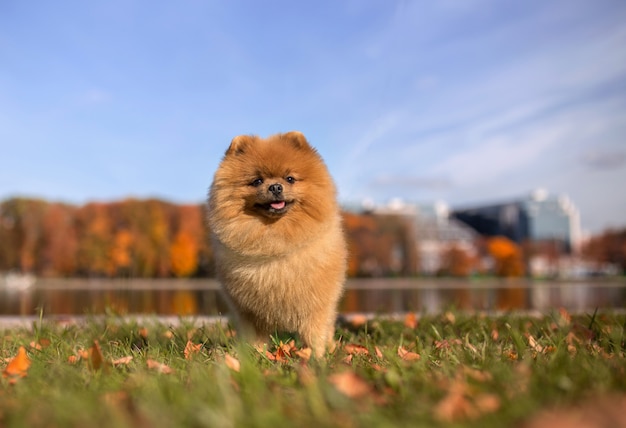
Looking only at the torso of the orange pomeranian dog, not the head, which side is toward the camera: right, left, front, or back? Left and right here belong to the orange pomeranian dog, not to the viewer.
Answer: front

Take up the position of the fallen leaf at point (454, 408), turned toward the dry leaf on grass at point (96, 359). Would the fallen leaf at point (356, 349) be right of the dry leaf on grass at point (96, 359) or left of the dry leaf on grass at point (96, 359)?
right

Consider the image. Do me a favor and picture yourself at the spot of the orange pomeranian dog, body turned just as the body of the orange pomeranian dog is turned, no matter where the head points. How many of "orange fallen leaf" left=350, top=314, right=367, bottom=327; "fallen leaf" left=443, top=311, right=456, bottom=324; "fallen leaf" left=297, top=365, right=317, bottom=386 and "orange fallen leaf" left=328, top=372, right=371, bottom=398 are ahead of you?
2

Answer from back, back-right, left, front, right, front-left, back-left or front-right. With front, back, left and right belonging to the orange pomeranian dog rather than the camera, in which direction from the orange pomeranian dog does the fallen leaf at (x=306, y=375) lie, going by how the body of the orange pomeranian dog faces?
front

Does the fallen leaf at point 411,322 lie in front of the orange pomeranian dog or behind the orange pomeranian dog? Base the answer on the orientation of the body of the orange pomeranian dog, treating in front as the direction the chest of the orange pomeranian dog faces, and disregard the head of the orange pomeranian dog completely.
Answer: behind

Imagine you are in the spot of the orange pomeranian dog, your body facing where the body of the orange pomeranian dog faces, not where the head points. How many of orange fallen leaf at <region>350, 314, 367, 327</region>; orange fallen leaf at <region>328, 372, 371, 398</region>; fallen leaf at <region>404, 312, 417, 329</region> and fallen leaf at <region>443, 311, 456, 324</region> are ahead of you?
1

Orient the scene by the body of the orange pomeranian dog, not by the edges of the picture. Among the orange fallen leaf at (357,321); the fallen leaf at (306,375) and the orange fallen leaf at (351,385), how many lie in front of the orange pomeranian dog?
2

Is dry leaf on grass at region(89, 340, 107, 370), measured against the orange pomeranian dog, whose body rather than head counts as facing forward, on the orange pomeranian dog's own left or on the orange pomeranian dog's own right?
on the orange pomeranian dog's own right

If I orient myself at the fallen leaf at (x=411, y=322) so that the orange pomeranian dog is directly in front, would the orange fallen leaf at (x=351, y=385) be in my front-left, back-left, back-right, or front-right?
front-left

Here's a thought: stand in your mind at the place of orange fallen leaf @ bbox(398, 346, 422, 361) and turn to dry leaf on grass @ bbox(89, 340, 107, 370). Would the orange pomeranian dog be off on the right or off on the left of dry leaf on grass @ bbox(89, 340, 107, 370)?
right

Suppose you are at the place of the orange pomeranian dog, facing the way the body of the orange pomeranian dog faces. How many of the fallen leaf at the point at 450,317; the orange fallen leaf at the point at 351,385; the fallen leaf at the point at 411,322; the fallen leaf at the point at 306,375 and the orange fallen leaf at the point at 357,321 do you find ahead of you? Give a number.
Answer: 2

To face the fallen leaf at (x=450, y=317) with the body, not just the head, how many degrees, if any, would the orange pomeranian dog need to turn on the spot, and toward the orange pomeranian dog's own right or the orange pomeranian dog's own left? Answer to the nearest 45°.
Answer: approximately 135° to the orange pomeranian dog's own left

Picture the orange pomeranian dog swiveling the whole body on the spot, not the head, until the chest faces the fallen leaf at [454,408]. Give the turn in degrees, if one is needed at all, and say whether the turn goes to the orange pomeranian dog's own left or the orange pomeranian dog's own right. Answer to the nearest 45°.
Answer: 0° — it already faces it

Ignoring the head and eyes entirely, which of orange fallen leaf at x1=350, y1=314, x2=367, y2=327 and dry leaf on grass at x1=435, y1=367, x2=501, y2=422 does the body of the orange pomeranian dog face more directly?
the dry leaf on grass
